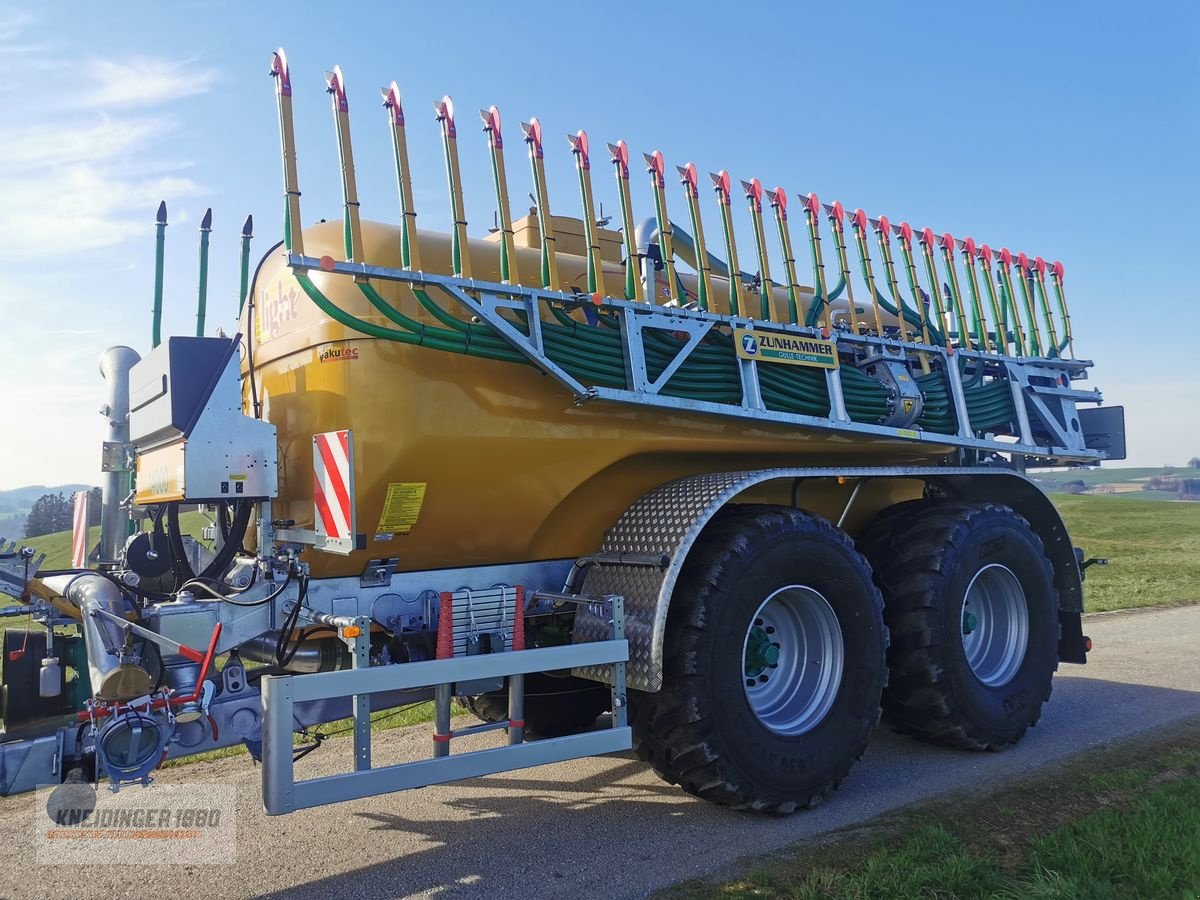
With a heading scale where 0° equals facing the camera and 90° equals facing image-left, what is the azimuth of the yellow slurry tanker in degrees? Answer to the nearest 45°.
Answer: approximately 45°
